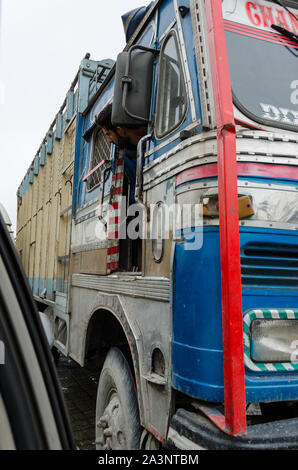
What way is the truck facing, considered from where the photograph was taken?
facing the viewer and to the right of the viewer
